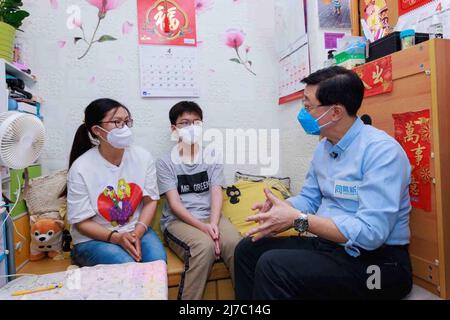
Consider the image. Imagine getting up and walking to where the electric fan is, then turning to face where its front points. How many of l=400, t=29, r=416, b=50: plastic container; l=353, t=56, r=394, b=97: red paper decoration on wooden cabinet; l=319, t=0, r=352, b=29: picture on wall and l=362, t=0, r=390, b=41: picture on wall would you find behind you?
0

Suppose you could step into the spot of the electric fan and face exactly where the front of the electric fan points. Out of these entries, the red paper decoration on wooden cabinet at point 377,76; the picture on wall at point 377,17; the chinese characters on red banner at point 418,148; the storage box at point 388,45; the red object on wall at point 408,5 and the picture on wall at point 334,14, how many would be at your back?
0

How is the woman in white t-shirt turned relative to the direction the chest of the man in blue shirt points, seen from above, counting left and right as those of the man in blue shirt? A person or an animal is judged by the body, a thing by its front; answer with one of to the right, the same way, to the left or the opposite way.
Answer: to the left

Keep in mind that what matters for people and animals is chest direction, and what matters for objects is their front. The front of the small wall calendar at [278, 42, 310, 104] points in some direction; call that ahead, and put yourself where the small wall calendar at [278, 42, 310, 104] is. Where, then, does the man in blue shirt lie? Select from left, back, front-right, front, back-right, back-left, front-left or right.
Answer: front-left

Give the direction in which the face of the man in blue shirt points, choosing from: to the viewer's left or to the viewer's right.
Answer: to the viewer's left

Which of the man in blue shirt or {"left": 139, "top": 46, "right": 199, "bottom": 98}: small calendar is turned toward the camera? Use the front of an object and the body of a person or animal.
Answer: the small calendar

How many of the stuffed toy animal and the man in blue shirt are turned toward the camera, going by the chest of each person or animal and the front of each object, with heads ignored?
1

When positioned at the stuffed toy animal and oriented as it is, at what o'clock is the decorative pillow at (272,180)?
The decorative pillow is roughly at 9 o'clock from the stuffed toy animal.

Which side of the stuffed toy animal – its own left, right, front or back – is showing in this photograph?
front

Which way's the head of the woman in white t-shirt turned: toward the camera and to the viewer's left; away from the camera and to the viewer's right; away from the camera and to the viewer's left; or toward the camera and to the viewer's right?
toward the camera and to the viewer's right

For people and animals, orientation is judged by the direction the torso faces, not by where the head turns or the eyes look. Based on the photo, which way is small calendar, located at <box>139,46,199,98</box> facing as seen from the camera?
toward the camera

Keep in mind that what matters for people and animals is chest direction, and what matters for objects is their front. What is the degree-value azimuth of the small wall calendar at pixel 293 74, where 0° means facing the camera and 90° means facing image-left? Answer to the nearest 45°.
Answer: approximately 45°

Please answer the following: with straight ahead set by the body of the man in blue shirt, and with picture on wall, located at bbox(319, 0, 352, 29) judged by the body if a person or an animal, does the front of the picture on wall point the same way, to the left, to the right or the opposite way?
to the left

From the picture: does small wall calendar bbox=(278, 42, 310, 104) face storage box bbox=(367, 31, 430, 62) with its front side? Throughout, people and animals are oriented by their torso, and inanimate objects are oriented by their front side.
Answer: no

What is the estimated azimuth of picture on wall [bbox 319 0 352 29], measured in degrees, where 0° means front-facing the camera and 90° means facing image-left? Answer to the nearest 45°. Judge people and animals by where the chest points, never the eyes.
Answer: approximately 0°
